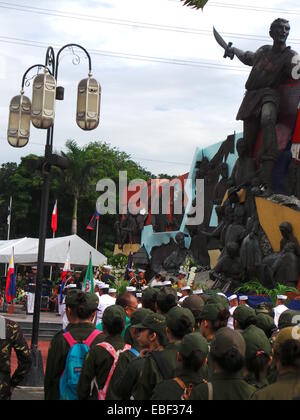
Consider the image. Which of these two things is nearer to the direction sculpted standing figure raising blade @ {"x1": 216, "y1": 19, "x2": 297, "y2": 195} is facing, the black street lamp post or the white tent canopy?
the black street lamp post

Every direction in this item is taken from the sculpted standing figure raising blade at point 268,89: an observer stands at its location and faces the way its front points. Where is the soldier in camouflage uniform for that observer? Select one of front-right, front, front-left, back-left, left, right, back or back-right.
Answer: front-right
